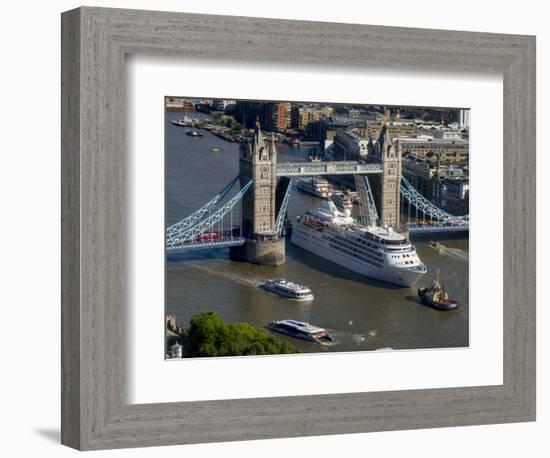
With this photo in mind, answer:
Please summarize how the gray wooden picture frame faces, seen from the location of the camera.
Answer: facing the viewer and to the right of the viewer
